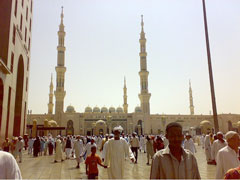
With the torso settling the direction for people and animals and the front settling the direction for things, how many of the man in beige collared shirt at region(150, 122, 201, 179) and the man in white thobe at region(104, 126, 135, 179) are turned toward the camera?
2

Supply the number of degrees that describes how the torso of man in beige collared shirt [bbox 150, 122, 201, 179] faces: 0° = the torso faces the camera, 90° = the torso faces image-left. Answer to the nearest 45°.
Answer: approximately 0°

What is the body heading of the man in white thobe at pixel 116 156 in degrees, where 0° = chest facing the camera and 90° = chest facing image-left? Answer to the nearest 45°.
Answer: approximately 0°

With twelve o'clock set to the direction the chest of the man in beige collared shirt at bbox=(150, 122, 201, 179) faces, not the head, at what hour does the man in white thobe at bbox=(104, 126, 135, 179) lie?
the man in white thobe at bbox=(104, 126, 135, 179) is roughly at 5 o'clock from the man in beige collared shirt at bbox=(150, 122, 201, 179).

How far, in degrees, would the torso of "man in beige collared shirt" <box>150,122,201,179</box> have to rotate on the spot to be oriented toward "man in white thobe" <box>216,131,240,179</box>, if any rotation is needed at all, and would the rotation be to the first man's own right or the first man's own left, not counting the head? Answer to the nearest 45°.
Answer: approximately 135° to the first man's own left
